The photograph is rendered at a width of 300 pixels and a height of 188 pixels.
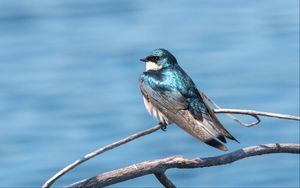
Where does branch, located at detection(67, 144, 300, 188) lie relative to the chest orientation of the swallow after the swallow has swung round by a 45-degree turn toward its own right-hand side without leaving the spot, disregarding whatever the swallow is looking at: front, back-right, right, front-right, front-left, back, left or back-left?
back

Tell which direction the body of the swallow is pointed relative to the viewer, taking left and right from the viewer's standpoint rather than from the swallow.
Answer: facing away from the viewer and to the left of the viewer
